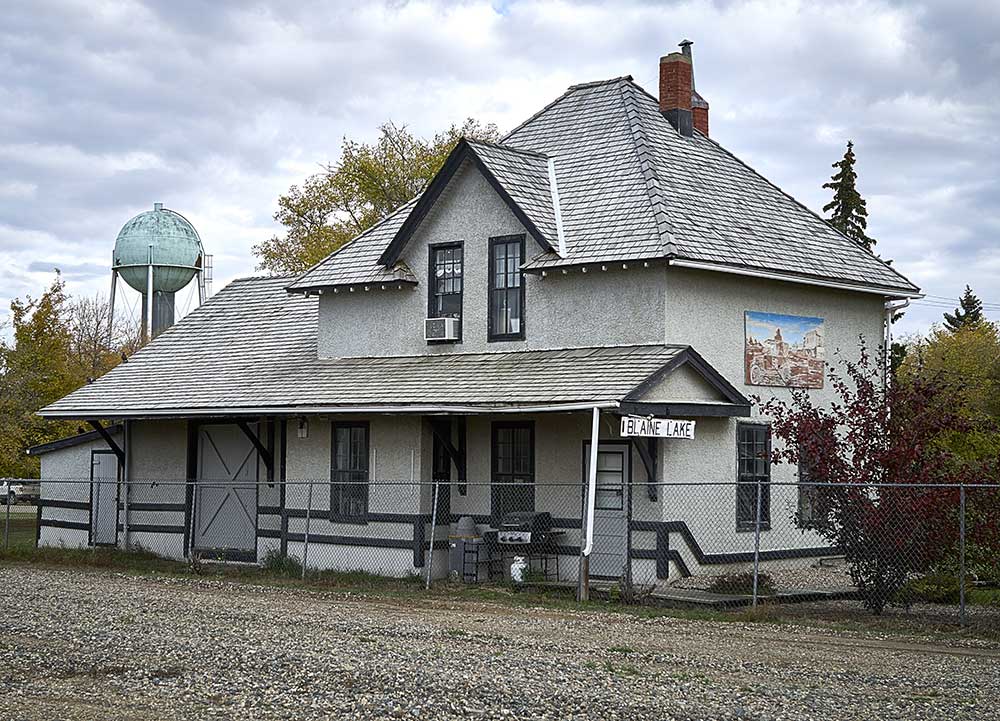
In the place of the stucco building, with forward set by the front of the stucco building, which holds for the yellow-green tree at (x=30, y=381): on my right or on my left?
on my right

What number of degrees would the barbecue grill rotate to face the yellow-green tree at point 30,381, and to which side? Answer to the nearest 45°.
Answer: approximately 90° to its right

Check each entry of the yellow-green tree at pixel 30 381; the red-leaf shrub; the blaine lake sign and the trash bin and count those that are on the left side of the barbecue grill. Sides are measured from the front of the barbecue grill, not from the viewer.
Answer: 2

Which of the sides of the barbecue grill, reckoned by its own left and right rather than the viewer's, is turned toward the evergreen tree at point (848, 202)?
back

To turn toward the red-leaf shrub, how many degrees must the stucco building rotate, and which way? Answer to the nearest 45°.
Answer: approximately 90° to its left

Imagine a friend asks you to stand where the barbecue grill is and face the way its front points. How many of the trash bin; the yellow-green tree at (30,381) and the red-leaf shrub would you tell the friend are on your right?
2

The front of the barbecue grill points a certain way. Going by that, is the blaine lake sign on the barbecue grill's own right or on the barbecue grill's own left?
on the barbecue grill's own left

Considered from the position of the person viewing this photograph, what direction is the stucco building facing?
facing the viewer and to the left of the viewer

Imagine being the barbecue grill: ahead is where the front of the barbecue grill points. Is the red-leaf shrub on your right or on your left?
on your left
